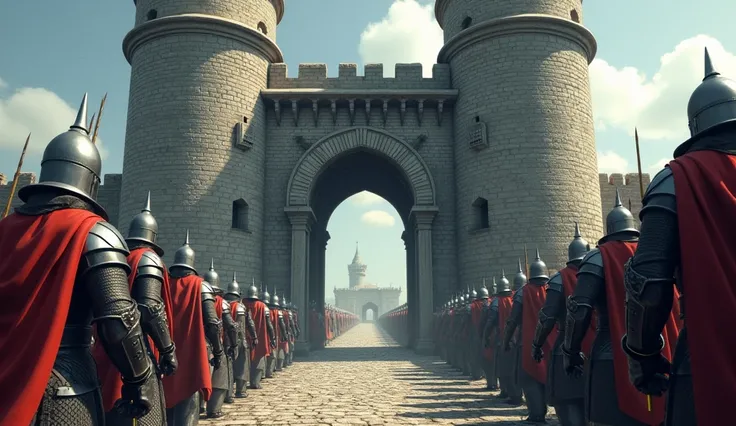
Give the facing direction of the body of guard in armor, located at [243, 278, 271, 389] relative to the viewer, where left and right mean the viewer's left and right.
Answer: facing away from the viewer and to the right of the viewer

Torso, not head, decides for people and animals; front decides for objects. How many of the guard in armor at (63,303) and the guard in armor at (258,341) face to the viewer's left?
0

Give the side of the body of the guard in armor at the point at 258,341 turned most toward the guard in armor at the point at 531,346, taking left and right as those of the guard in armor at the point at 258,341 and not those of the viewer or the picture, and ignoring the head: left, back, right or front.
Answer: right

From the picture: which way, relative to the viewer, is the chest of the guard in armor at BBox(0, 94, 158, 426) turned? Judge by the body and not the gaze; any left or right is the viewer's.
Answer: facing away from the viewer and to the right of the viewer

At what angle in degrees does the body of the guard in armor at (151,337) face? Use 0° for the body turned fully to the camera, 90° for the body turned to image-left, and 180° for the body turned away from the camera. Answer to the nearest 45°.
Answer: approximately 225°

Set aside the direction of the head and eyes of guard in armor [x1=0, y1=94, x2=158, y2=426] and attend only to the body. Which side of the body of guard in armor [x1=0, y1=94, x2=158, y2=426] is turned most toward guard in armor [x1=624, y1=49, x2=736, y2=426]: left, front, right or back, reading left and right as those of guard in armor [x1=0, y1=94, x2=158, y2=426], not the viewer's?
right

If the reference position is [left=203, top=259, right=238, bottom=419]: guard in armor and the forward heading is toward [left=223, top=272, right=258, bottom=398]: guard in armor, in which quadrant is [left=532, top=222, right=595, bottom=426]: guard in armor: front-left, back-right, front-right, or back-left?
back-right

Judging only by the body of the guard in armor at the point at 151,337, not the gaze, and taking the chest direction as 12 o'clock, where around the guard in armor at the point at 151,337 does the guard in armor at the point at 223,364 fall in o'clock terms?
the guard in armor at the point at 223,364 is roughly at 11 o'clock from the guard in armor at the point at 151,337.

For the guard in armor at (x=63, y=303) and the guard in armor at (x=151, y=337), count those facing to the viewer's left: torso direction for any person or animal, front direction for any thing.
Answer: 0

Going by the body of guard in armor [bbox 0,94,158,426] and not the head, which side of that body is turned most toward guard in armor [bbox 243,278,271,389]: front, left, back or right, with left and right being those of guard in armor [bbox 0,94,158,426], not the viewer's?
front

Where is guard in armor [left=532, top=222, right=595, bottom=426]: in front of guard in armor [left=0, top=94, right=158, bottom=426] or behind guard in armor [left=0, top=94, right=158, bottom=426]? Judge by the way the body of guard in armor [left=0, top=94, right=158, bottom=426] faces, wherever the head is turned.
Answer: in front
